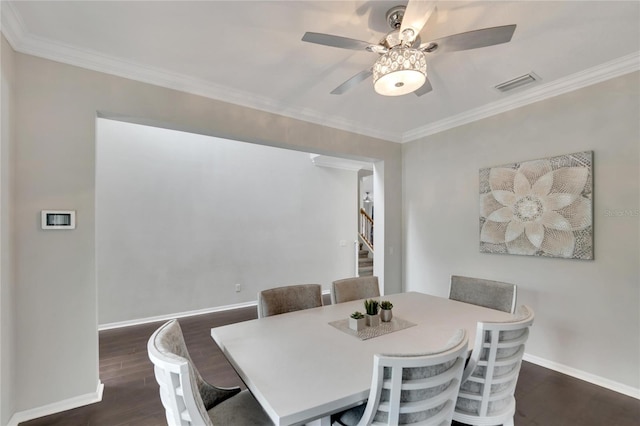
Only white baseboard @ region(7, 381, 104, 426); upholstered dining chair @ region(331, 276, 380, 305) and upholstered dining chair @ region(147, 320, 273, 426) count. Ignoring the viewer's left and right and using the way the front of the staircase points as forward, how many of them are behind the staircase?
0

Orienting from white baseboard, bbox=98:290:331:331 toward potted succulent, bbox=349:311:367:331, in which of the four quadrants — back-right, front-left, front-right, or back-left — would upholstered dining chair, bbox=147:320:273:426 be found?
front-right

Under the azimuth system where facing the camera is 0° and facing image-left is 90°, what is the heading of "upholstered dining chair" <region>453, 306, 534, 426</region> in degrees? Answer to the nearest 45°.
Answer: approximately 135°

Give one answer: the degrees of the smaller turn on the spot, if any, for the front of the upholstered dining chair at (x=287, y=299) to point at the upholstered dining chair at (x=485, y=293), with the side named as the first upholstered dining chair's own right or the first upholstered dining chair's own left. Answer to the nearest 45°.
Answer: approximately 45° to the first upholstered dining chair's own left

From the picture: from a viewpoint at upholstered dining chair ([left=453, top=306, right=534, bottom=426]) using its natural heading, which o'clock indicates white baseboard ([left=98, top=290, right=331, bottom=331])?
The white baseboard is roughly at 11 o'clock from the upholstered dining chair.

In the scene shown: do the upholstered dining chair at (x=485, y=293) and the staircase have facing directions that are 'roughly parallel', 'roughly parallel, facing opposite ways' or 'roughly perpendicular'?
roughly perpendicular

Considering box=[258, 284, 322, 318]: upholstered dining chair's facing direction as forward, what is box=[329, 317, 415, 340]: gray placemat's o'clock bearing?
The gray placemat is roughly at 12 o'clock from the upholstered dining chair.

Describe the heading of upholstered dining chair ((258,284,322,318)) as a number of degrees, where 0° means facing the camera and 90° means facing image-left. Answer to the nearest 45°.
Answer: approximately 315°

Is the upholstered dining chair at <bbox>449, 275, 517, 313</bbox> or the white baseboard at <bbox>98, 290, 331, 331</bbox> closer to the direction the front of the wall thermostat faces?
the upholstered dining chair

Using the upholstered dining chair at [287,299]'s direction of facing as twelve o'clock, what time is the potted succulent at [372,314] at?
The potted succulent is roughly at 12 o'clock from the upholstered dining chair.

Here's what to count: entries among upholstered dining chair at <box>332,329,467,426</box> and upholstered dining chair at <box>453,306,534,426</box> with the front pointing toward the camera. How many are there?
0

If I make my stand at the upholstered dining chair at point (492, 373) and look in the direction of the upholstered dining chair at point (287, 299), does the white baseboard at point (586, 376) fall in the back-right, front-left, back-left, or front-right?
back-right

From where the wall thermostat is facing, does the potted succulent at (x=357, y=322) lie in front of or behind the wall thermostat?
in front

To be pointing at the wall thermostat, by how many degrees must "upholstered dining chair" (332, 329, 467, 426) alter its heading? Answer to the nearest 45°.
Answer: approximately 45° to its left

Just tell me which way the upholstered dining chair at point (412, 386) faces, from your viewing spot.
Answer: facing away from the viewer and to the left of the viewer

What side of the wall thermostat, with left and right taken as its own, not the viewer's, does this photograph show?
front
